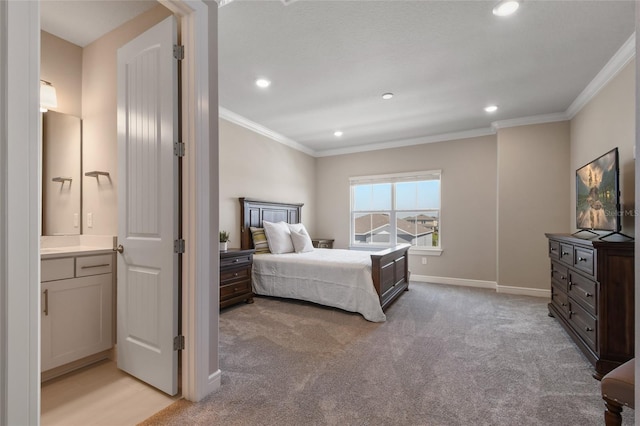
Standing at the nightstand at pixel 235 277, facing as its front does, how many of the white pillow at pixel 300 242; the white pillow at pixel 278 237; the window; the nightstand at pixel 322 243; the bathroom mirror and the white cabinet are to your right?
2

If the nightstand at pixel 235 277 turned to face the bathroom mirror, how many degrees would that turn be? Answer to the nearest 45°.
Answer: approximately 90° to its right

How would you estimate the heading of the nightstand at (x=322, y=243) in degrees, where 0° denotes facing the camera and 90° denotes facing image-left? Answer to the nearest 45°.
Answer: approximately 315°

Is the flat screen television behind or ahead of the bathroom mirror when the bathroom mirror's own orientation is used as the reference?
ahead

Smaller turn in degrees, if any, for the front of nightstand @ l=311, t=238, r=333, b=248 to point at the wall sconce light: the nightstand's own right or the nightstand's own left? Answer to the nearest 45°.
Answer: approximately 90° to the nightstand's own right

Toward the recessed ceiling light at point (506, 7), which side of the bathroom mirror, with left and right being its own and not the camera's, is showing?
front

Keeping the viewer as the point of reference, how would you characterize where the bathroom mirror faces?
facing the viewer and to the right of the viewer

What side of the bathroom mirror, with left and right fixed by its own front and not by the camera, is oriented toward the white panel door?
front

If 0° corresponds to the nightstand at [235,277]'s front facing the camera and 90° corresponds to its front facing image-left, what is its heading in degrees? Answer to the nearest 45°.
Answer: approximately 315°
